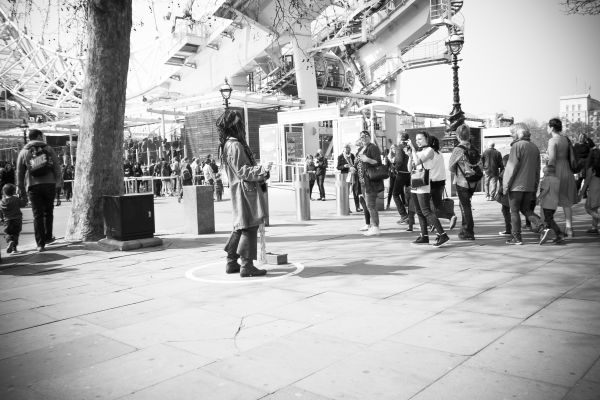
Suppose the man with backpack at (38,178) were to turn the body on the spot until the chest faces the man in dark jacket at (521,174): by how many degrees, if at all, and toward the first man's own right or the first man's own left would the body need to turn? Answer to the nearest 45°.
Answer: approximately 135° to the first man's own right

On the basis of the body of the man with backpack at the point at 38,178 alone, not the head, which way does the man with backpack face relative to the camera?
away from the camera

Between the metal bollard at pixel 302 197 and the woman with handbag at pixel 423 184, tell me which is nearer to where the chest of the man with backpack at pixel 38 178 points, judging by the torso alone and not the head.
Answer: the metal bollard

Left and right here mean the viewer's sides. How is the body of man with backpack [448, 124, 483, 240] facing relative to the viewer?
facing away from the viewer and to the left of the viewer

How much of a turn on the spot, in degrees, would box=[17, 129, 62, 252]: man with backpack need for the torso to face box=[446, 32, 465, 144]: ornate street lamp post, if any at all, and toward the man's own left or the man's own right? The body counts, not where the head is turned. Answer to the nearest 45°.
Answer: approximately 90° to the man's own right

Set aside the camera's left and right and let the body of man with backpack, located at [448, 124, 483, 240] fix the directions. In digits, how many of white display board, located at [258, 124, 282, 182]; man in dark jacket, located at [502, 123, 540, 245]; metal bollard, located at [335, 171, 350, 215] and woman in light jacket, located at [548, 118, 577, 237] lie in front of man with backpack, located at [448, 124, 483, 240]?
2

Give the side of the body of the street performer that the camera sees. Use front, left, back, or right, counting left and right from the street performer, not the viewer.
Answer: right

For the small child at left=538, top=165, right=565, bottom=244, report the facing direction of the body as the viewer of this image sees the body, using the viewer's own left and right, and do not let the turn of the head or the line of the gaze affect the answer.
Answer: facing away from the viewer and to the left of the viewer

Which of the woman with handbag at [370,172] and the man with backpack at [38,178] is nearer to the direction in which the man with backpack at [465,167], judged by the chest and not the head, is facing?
the woman with handbag

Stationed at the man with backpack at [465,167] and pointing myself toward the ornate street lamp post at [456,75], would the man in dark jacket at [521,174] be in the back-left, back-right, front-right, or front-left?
back-right

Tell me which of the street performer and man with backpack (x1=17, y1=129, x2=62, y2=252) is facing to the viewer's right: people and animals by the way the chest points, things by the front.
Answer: the street performer
